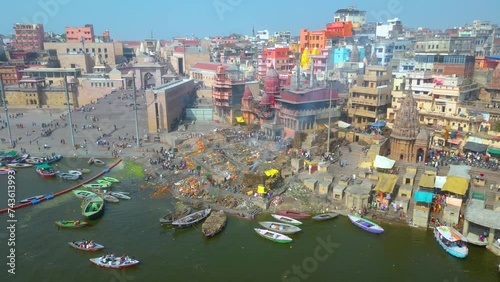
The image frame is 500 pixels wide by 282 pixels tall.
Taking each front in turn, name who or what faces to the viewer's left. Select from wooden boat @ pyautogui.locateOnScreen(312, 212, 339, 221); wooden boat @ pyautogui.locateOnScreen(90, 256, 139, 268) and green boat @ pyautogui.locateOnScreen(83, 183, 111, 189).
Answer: wooden boat @ pyautogui.locateOnScreen(90, 256, 139, 268)

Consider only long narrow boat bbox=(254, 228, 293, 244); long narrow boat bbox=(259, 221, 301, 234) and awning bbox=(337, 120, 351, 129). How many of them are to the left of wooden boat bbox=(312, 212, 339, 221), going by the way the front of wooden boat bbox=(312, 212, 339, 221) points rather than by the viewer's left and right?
1

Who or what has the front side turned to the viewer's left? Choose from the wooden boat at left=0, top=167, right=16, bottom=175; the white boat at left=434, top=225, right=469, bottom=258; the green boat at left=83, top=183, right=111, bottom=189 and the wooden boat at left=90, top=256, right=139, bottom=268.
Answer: the wooden boat at left=90, top=256, right=139, bottom=268
